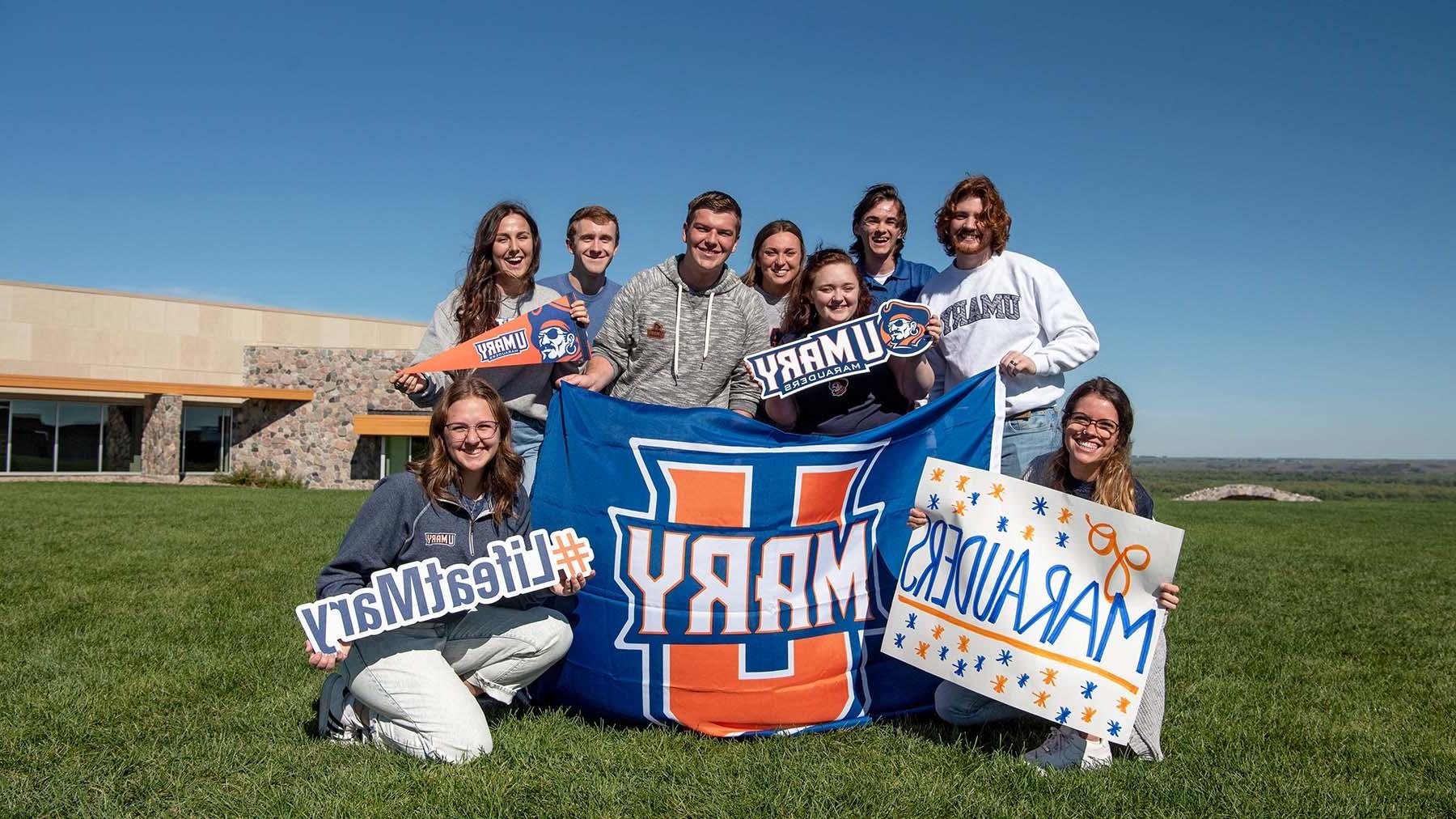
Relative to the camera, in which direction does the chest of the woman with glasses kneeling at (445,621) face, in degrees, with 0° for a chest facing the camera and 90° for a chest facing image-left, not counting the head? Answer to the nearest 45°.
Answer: approximately 315°

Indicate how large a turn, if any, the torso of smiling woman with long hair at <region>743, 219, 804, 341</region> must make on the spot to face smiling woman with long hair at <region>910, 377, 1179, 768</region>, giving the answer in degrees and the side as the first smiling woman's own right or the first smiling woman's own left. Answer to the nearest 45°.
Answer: approximately 45° to the first smiling woman's own left

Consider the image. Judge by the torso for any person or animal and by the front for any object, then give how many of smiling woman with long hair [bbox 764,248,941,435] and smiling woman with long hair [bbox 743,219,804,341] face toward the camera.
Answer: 2

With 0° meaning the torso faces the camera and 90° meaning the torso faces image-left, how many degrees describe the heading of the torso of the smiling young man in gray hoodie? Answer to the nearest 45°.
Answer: approximately 0°

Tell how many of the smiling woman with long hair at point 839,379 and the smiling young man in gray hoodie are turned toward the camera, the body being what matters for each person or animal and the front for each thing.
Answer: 2

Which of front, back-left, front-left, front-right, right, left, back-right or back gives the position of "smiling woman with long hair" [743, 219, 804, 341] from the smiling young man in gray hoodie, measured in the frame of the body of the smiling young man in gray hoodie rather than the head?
back-left

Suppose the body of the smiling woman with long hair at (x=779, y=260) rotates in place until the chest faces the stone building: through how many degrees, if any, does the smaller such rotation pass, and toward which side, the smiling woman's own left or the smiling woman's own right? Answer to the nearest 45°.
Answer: approximately 135° to the smiling woman's own right

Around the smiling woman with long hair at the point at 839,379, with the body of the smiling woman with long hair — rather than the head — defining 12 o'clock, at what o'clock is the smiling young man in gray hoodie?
The smiling young man in gray hoodie is roughly at 3 o'clock from the smiling woman with long hair.

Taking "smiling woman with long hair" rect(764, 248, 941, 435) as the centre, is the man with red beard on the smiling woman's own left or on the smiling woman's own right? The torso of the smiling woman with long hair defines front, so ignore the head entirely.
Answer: on the smiling woman's own left
